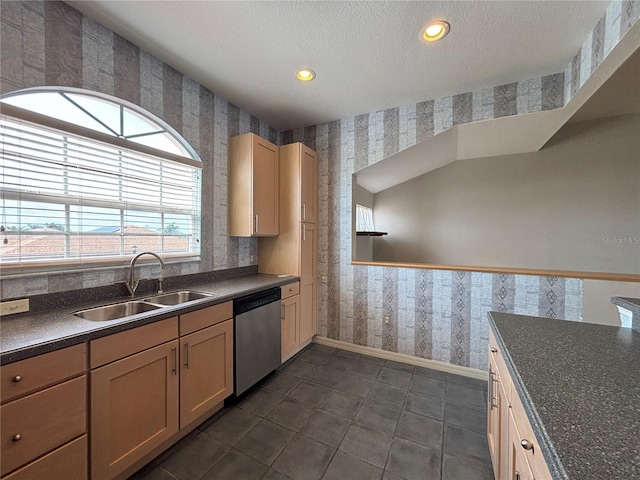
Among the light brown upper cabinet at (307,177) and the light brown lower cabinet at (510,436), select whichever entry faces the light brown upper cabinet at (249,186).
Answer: the light brown lower cabinet

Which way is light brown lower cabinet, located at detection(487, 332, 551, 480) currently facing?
to the viewer's left

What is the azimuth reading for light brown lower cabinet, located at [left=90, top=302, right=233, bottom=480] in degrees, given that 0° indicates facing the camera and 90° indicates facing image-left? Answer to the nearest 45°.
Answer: approximately 315°

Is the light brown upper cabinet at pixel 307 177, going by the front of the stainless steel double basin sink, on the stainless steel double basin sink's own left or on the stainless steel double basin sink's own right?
on the stainless steel double basin sink's own left

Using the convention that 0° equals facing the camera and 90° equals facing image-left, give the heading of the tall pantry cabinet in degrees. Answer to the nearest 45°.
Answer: approximately 315°

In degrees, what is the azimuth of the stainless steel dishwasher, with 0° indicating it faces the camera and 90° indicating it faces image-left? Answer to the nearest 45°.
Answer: approximately 315°

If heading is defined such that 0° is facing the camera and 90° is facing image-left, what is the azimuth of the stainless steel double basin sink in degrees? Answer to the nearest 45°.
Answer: approximately 315°
